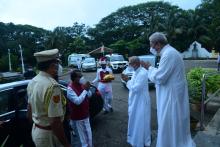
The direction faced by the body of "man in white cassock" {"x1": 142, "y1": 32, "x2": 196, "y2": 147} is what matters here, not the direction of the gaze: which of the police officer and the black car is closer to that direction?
the black car

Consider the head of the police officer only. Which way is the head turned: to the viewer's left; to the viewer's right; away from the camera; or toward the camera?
to the viewer's right

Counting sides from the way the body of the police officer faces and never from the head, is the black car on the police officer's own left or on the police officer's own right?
on the police officer's own left

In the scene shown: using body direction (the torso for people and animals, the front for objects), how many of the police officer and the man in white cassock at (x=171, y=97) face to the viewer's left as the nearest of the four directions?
1

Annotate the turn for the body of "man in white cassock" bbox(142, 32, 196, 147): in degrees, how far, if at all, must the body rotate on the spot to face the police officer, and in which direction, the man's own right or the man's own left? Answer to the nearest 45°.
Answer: approximately 45° to the man's own left

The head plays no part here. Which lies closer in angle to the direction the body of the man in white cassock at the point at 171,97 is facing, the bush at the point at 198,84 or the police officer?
the police officer

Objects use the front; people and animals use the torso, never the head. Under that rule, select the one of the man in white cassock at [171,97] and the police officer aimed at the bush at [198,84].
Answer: the police officer

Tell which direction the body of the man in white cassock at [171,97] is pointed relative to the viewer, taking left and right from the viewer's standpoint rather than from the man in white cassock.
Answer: facing to the left of the viewer

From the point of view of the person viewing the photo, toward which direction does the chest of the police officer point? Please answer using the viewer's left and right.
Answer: facing away from the viewer and to the right of the viewer
